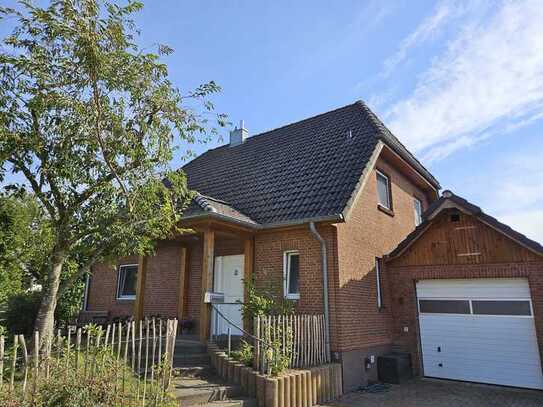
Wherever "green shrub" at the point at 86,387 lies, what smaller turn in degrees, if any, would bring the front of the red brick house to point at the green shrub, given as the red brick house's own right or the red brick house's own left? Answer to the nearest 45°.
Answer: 0° — it already faces it

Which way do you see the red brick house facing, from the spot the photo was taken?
facing the viewer and to the left of the viewer

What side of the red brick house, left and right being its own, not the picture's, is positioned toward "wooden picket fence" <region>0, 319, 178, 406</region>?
front

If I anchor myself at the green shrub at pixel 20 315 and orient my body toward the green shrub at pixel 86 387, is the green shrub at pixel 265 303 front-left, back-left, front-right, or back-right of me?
front-left
